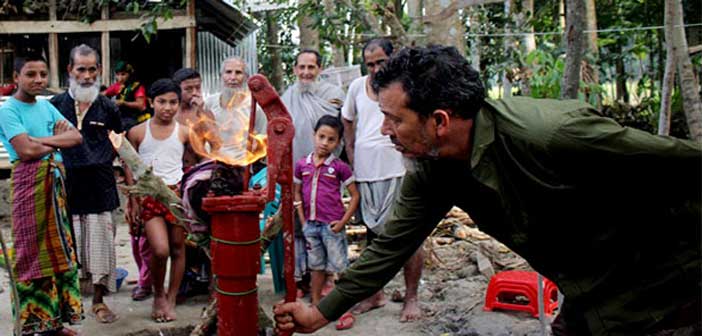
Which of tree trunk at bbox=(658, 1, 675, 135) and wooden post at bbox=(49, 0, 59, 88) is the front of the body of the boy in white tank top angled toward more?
the tree trunk

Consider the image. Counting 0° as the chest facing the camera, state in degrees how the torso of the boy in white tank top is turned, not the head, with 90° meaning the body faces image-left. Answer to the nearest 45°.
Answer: approximately 0°

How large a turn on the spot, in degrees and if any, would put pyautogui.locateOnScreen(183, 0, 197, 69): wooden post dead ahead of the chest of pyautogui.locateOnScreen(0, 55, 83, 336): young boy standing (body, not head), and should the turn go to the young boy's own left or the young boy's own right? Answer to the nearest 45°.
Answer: approximately 135° to the young boy's own left

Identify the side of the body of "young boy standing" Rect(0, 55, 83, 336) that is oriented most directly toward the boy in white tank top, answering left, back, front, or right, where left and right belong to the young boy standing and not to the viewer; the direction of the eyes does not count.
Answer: left

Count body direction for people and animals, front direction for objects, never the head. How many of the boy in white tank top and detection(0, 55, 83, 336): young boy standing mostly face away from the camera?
0

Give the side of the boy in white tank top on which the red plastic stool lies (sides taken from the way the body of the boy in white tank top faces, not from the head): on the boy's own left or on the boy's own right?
on the boy's own left

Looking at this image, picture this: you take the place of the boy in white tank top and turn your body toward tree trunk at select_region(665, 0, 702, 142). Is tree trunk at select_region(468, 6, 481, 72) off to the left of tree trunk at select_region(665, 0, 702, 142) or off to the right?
left

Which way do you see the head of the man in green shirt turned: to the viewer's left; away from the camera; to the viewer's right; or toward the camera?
to the viewer's left

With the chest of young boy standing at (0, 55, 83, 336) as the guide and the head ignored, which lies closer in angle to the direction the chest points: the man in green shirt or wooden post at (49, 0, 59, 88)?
the man in green shirt

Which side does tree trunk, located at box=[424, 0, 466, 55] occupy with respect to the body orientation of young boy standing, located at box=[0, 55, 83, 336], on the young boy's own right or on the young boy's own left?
on the young boy's own left

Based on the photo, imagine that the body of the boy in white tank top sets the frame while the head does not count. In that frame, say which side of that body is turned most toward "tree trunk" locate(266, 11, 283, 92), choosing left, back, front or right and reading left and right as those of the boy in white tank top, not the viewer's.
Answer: back

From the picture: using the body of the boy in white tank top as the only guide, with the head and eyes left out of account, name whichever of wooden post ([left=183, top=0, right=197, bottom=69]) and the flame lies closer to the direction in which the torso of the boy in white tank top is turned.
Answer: the flame

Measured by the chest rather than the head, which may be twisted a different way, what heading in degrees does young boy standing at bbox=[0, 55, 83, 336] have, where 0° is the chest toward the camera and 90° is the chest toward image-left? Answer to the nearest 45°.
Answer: approximately 315°

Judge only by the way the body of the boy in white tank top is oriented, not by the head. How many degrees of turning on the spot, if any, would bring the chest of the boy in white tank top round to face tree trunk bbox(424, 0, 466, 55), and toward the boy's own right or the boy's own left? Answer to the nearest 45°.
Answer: approximately 135° to the boy's own left

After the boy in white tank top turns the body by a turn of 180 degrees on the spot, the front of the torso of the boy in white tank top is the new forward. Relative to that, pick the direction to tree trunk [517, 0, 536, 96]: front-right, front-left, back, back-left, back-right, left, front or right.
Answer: front-right
